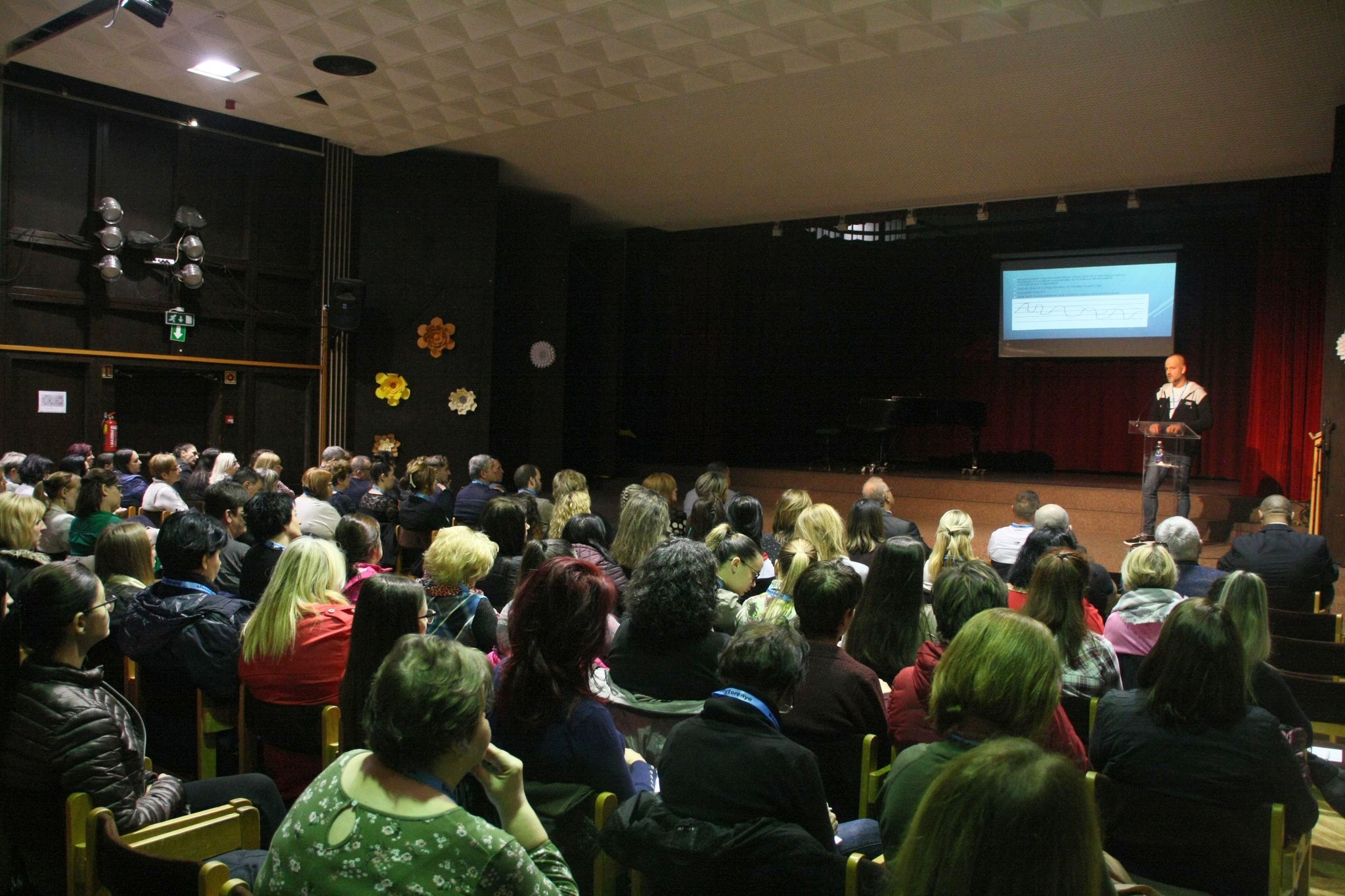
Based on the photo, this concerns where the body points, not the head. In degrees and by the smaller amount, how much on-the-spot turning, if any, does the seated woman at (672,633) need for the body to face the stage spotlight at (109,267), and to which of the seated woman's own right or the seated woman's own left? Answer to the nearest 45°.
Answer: approximately 45° to the seated woman's own left

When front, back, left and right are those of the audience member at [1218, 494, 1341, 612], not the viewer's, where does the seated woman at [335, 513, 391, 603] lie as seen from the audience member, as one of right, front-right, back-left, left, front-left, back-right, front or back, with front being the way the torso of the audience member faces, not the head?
back-left

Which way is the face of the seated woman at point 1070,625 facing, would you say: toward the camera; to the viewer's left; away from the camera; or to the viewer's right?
away from the camera

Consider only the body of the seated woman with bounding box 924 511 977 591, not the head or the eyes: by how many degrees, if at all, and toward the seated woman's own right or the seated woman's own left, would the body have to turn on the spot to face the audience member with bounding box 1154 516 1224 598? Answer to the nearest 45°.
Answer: approximately 90° to the seated woman's own right

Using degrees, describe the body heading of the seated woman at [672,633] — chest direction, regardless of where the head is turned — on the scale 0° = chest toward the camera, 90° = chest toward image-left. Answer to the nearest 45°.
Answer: approximately 180°

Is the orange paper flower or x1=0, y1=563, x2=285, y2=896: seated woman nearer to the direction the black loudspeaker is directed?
the seated woman

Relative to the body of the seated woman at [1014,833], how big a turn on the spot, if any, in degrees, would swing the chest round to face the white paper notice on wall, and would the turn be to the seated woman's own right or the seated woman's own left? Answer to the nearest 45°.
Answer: approximately 45° to the seated woman's own left

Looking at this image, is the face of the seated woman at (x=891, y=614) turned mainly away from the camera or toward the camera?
away from the camera

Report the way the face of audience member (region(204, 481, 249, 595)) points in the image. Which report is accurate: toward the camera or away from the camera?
away from the camera

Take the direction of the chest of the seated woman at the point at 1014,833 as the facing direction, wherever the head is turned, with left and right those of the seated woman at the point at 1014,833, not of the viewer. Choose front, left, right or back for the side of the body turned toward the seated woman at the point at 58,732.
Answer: left

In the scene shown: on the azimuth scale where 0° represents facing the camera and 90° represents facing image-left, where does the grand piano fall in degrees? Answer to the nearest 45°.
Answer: approximately 90°

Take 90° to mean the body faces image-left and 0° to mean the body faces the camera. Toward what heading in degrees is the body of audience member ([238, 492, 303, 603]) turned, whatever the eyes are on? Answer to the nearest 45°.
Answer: approximately 225°

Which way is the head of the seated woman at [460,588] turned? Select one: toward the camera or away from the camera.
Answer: away from the camera
